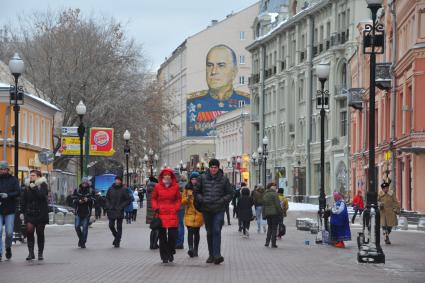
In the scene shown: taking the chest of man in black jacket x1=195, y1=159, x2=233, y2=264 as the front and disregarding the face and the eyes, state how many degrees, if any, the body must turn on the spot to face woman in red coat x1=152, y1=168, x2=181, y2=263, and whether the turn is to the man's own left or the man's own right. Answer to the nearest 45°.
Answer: approximately 90° to the man's own right

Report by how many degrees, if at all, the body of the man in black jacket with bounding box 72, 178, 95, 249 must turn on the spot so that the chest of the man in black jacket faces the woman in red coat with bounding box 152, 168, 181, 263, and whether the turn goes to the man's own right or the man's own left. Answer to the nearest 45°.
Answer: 0° — they already face them

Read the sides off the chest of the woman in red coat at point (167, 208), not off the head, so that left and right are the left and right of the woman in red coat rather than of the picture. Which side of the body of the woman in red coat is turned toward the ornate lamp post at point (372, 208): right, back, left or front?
left

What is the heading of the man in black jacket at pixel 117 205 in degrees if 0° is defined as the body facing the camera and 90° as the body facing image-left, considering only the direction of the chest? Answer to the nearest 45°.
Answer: approximately 0°

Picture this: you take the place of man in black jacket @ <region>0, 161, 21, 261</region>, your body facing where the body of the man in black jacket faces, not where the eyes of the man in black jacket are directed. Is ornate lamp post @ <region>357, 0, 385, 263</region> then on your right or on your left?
on your left

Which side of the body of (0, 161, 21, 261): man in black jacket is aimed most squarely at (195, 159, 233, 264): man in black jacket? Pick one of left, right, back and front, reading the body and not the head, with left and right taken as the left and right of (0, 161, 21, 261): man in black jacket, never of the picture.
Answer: left
